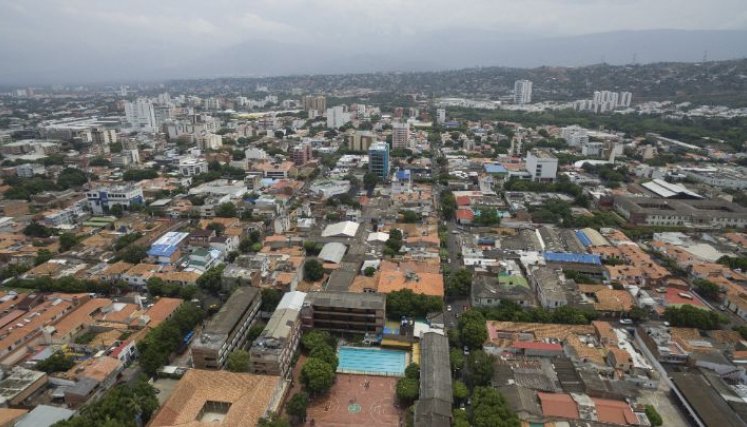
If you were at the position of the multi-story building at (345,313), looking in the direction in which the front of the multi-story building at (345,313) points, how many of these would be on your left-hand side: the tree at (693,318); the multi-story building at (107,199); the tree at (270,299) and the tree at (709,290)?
2

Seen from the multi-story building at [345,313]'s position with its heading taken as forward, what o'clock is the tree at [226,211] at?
The tree is roughly at 5 o'clock from the multi-story building.

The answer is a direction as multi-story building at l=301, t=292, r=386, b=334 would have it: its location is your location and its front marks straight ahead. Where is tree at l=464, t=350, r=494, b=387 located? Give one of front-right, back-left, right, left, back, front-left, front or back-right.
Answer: front-left

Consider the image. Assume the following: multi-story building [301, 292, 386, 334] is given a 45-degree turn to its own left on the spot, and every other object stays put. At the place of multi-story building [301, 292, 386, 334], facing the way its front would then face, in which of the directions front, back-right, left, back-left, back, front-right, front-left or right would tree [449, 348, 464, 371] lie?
front

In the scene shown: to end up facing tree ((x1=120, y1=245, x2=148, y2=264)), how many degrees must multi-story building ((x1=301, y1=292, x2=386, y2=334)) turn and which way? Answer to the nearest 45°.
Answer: approximately 135° to its right

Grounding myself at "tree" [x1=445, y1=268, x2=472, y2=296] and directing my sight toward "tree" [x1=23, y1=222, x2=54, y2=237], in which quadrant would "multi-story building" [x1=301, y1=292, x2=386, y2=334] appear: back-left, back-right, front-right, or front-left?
front-left

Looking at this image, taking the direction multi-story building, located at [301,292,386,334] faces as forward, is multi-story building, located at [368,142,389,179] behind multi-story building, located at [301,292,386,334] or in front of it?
behind

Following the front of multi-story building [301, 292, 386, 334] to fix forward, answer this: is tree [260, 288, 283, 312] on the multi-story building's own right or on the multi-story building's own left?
on the multi-story building's own right

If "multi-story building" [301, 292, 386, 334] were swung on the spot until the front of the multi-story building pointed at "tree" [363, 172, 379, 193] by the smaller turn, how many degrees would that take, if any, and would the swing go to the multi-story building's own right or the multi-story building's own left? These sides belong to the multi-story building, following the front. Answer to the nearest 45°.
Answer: approximately 180°

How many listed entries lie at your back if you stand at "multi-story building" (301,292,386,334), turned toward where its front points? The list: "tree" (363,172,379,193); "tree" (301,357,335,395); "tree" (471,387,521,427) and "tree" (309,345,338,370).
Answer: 1

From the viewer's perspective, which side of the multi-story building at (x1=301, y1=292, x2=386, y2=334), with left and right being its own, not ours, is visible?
front

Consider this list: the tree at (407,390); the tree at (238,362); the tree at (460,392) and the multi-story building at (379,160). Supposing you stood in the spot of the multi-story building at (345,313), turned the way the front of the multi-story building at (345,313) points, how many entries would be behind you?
1

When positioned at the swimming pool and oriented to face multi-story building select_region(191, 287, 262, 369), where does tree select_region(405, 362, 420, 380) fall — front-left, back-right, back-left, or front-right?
back-left

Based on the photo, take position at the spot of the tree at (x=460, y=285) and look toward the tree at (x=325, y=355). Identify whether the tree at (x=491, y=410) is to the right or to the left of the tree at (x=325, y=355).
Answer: left

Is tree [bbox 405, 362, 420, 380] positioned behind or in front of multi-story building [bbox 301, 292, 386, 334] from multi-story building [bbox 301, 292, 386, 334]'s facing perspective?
in front

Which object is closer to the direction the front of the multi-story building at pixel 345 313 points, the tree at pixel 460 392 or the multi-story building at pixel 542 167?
the tree

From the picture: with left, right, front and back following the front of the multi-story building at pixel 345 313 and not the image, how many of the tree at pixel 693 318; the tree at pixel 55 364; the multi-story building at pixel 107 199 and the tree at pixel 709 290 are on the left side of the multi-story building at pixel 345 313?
2

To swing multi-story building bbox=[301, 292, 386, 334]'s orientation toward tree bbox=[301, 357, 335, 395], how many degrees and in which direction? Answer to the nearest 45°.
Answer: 0° — it already faces it
